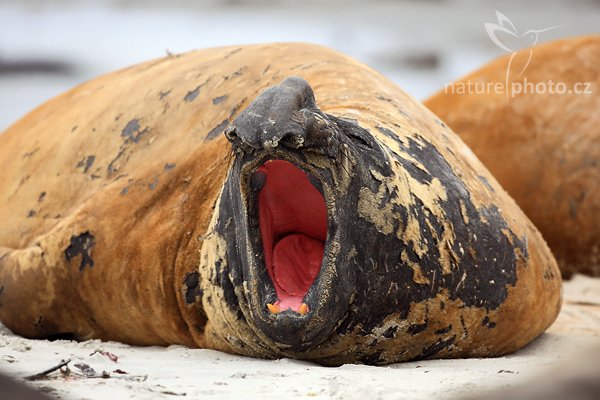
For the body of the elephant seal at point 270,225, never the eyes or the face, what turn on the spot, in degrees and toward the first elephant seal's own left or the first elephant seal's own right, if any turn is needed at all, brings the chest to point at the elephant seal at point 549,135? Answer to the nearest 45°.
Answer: approximately 135° to the first elephant seal's own left

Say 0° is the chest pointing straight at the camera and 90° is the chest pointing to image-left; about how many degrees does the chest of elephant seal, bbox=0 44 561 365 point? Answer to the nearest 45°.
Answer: approximately 0°
